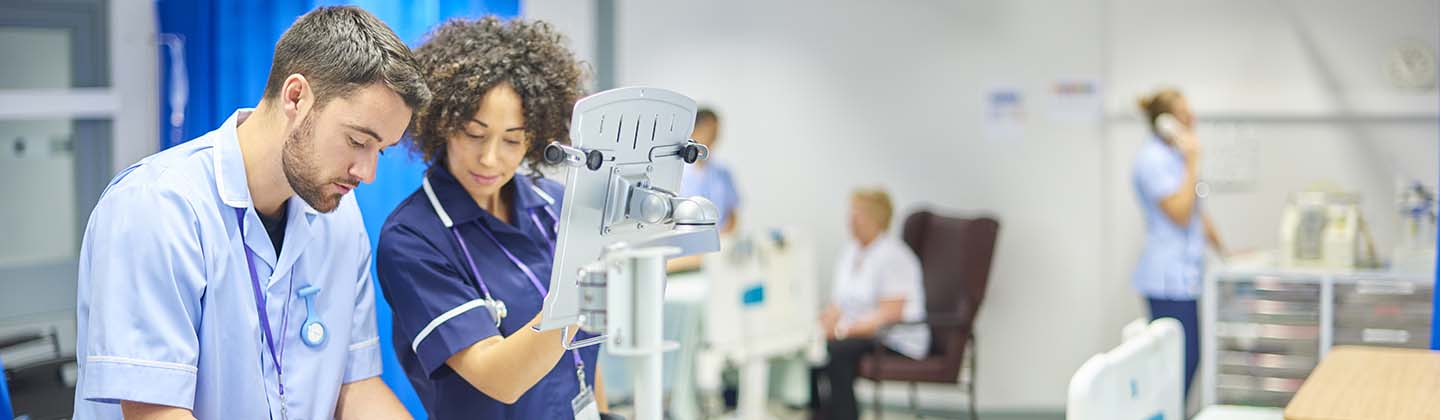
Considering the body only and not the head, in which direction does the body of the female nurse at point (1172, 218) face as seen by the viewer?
to the viewer's right

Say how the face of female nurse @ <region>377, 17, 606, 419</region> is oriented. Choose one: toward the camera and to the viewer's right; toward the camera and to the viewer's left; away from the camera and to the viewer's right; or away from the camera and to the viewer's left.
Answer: toward the camera and to the viewer's right

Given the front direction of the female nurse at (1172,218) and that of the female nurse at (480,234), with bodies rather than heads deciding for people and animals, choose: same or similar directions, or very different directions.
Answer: same or similar directions

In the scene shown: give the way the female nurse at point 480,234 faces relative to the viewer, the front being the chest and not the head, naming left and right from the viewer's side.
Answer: facing the viewer and to the right of the viewer

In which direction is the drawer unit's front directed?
toward the camera

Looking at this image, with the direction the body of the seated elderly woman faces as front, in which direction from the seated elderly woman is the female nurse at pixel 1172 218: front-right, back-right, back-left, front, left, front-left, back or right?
back-left

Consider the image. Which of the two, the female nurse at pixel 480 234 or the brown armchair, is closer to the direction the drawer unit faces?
the female nurse

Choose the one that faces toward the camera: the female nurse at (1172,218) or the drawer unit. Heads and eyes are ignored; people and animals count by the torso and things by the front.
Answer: the drawer unit

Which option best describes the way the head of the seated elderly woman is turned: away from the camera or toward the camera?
toward the camera
